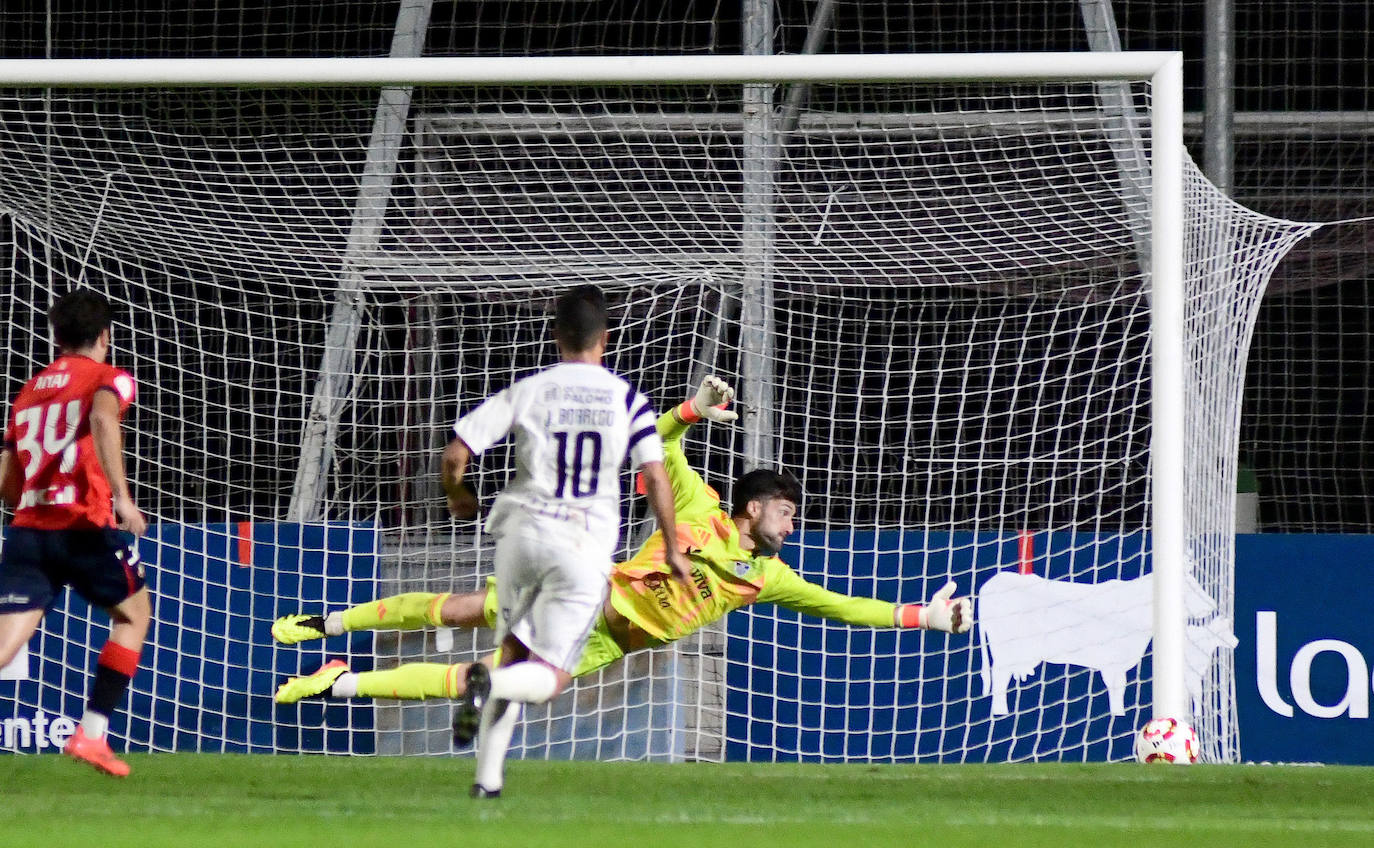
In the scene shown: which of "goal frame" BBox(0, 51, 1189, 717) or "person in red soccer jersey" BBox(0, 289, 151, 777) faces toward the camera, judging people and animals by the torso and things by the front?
the goal frame

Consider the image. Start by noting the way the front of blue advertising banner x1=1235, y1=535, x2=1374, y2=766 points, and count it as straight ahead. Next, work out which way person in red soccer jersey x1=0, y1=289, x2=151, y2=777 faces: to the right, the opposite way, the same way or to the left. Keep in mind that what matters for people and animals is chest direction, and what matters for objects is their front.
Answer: the opposite way

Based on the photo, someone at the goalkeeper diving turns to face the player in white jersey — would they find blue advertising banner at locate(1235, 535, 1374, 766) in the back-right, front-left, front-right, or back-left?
back-left

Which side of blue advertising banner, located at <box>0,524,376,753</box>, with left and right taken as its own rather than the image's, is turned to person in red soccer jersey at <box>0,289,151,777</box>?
front

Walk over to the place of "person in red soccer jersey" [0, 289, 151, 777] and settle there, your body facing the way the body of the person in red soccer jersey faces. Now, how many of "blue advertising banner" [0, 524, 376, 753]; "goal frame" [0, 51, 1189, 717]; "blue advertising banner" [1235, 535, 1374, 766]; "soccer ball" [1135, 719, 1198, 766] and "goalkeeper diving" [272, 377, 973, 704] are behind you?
0

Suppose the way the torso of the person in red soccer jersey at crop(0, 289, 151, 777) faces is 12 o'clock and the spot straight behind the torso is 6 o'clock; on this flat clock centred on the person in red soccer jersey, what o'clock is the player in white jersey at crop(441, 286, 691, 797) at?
The player in white jersey is roughly at 3 o'clock from the person in red soccer jersey.

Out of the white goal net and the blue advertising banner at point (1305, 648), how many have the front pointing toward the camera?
2

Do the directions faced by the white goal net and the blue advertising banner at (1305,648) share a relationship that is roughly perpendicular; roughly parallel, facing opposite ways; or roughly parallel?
roughly parallel

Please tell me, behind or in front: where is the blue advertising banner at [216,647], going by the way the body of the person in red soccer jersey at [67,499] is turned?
in front

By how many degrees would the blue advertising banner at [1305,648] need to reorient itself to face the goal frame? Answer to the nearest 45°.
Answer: approximately 45° to its right

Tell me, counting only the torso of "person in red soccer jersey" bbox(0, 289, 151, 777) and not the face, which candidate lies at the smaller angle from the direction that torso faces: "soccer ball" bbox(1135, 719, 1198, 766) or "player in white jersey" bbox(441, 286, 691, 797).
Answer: the soccer ball

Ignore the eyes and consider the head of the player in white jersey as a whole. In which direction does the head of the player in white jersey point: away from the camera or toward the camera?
away from the camera

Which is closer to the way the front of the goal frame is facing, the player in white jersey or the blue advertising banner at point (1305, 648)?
the player in white jersey

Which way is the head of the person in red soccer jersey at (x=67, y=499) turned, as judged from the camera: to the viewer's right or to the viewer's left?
to the viewer's right

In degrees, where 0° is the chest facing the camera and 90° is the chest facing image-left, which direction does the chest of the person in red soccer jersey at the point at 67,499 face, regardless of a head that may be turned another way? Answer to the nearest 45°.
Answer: approximately 225°

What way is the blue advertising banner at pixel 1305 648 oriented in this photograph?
toward the camera

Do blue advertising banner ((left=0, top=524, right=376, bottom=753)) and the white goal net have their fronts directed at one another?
no

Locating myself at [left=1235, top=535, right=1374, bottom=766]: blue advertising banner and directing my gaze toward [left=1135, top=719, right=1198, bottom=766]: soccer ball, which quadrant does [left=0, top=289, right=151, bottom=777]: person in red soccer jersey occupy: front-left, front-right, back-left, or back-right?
front-right

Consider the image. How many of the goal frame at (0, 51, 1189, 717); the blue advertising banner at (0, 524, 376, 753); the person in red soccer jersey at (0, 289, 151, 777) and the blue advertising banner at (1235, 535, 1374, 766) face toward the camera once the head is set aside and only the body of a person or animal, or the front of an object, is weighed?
3

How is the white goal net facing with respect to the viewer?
toward the camera
